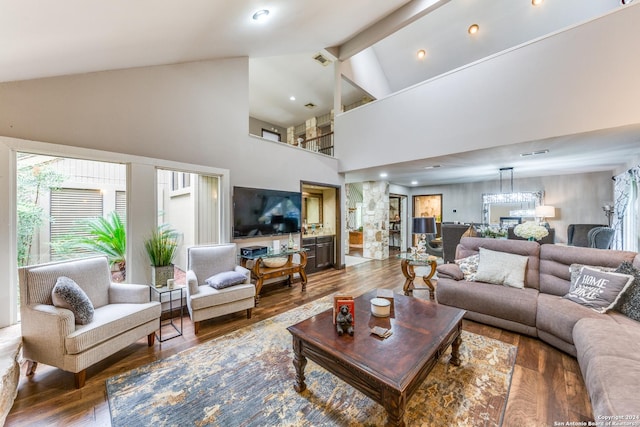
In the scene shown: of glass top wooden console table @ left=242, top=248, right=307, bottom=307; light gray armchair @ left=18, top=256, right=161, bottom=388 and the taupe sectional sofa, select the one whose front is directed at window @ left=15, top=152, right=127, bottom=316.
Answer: the taupe sectional sofa

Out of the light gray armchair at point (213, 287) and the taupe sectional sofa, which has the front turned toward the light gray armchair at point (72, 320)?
the taupe sectional sofa

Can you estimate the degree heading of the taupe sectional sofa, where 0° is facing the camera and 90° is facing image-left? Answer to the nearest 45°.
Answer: approximately 45°

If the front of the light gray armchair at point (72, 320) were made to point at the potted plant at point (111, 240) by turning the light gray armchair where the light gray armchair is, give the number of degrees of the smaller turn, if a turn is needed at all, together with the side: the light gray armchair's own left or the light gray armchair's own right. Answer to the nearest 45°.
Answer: approximately 135° to the light gray armchair's own left

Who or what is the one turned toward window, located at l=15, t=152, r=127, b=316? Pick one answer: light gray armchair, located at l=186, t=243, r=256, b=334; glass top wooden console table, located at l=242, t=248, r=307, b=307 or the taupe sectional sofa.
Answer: the taupe sectional sofa

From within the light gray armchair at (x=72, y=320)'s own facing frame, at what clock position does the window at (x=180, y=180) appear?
The window is roughly at 9 o'clock from the light gray armchair.

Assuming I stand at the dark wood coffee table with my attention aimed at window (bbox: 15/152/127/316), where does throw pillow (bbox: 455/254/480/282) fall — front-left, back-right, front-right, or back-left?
back-right

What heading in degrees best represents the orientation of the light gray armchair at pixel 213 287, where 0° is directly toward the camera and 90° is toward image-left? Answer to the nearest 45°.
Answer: approximately 315°

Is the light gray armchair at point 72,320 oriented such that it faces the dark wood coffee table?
yes
